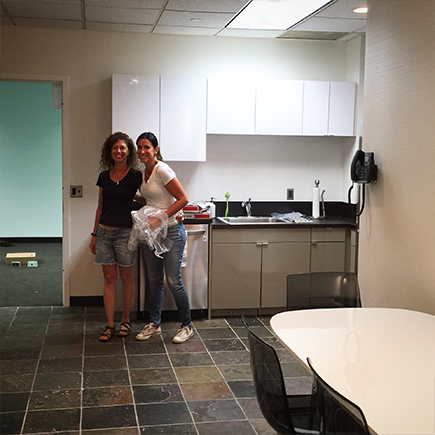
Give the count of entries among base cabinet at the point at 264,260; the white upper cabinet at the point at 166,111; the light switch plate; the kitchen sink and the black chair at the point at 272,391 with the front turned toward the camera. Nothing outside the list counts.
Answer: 4

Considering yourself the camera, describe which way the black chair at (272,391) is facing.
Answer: facing away from the viewer and to the right of the viewer

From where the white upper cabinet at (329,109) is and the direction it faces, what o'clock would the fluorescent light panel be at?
The fluorescent light panel is roughly at 1 o'clock from the white upper cabinet.

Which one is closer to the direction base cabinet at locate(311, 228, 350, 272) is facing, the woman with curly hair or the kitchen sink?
the woman with curly hair

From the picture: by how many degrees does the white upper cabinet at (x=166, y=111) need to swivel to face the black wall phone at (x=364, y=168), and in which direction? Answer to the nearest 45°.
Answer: approximately 45° to its left

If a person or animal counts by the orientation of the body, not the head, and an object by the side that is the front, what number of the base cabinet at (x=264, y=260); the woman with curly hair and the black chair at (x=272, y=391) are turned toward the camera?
2

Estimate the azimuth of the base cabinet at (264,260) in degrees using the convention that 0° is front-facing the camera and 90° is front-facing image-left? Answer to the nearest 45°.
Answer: approximately 0°
